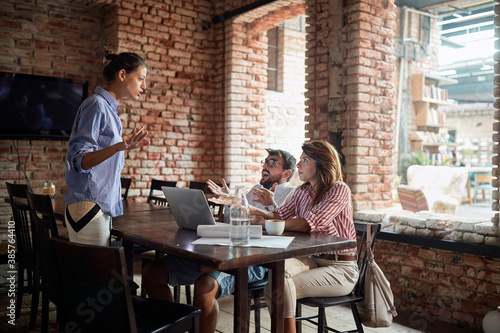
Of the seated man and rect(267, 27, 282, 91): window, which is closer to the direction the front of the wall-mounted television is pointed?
the seated man

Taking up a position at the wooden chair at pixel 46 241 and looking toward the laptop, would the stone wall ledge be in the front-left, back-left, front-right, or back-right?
front-left

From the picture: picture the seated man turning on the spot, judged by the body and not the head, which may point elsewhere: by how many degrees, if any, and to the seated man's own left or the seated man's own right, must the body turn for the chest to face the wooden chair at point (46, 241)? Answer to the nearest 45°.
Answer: approximately 45° to the seated man's own right

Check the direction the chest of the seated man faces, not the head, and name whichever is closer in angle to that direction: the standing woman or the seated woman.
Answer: the standing woman

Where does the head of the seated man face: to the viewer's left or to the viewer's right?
to the viewer's left

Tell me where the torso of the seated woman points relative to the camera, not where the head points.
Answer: to the viewer's left

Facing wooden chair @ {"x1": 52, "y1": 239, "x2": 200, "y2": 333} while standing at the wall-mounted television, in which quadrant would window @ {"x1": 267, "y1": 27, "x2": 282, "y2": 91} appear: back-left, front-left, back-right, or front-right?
back-left

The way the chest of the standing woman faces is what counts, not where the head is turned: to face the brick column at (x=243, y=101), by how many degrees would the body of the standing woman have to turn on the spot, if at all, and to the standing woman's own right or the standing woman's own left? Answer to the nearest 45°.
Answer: approximately 45° to the standing woman's own left

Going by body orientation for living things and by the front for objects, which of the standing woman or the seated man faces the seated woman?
the standing woman

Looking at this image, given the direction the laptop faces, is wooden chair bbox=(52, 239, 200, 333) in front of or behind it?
behind

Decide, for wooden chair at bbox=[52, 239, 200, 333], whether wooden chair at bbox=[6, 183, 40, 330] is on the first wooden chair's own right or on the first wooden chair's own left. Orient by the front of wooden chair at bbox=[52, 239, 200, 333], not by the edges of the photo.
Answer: on the first wooden chair's own left

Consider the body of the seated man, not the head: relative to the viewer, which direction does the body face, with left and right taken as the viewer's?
facing the viewer and to the left of the viewer

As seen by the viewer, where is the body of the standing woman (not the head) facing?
to the viewer's right

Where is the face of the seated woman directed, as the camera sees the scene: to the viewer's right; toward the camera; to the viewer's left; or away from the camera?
to the viewer's left
